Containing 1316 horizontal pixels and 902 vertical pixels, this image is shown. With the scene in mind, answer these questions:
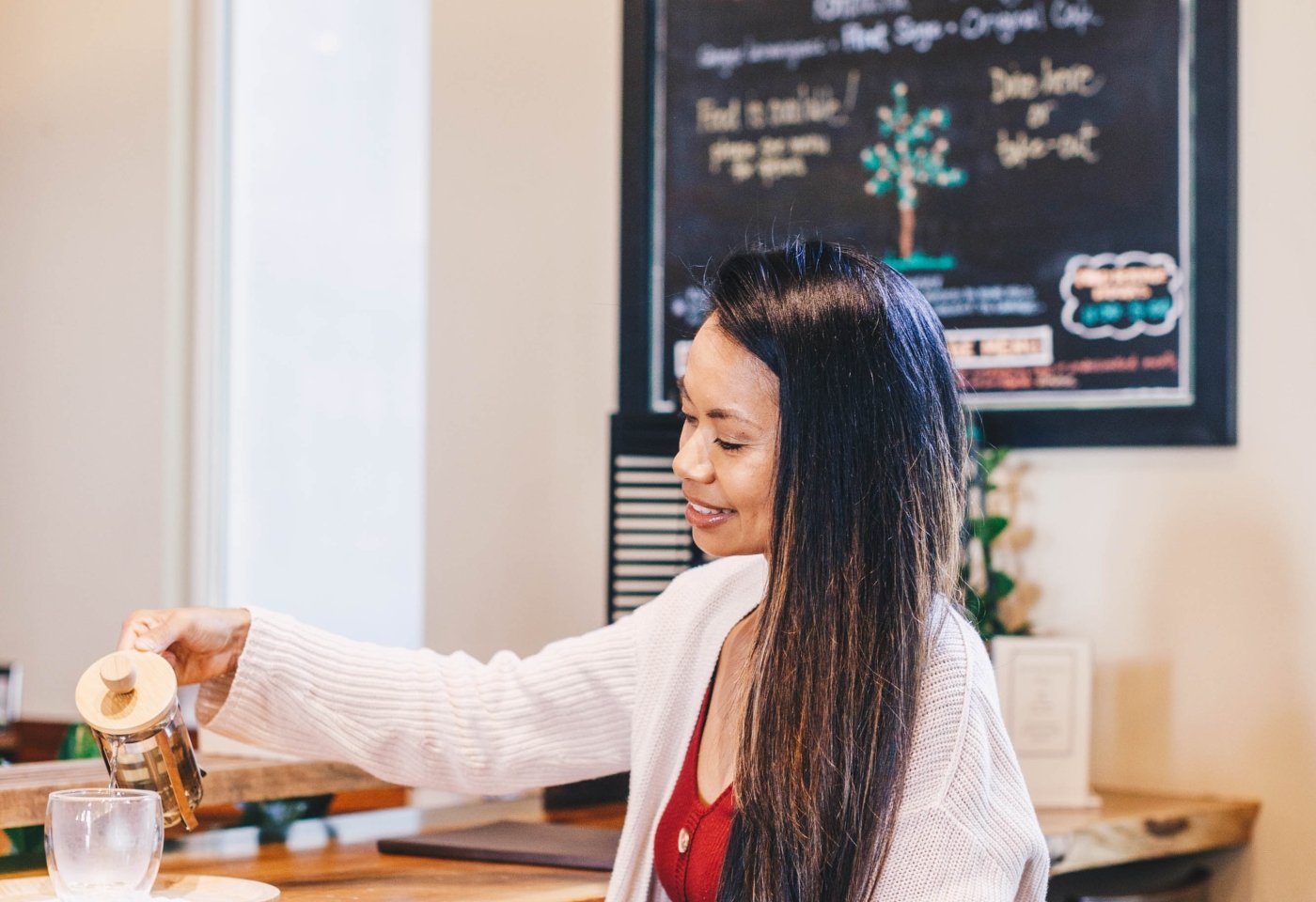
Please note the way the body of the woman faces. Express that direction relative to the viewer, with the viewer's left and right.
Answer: facing the viewer and to the left of the viewer

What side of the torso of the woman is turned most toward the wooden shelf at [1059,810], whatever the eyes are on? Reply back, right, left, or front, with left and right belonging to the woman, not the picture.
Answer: back

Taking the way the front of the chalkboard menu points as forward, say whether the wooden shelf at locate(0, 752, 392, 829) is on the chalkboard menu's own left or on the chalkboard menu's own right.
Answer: on the chalkboard menu's own right

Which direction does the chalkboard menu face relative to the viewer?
toward the camera

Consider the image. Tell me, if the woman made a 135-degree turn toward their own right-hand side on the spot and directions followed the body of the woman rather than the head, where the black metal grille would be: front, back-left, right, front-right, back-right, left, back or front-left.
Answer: front

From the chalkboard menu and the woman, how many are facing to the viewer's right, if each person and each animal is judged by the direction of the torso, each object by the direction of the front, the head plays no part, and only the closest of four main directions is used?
0

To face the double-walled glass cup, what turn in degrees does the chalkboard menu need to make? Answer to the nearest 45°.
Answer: approximately 45° to its right

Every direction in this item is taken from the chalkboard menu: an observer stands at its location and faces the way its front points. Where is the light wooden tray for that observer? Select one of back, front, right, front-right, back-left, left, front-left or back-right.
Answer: front-right

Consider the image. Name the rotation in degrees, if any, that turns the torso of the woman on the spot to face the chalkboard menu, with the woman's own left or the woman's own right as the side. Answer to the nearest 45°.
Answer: approximately 135° to the woman's own right

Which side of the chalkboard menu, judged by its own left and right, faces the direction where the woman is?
front
